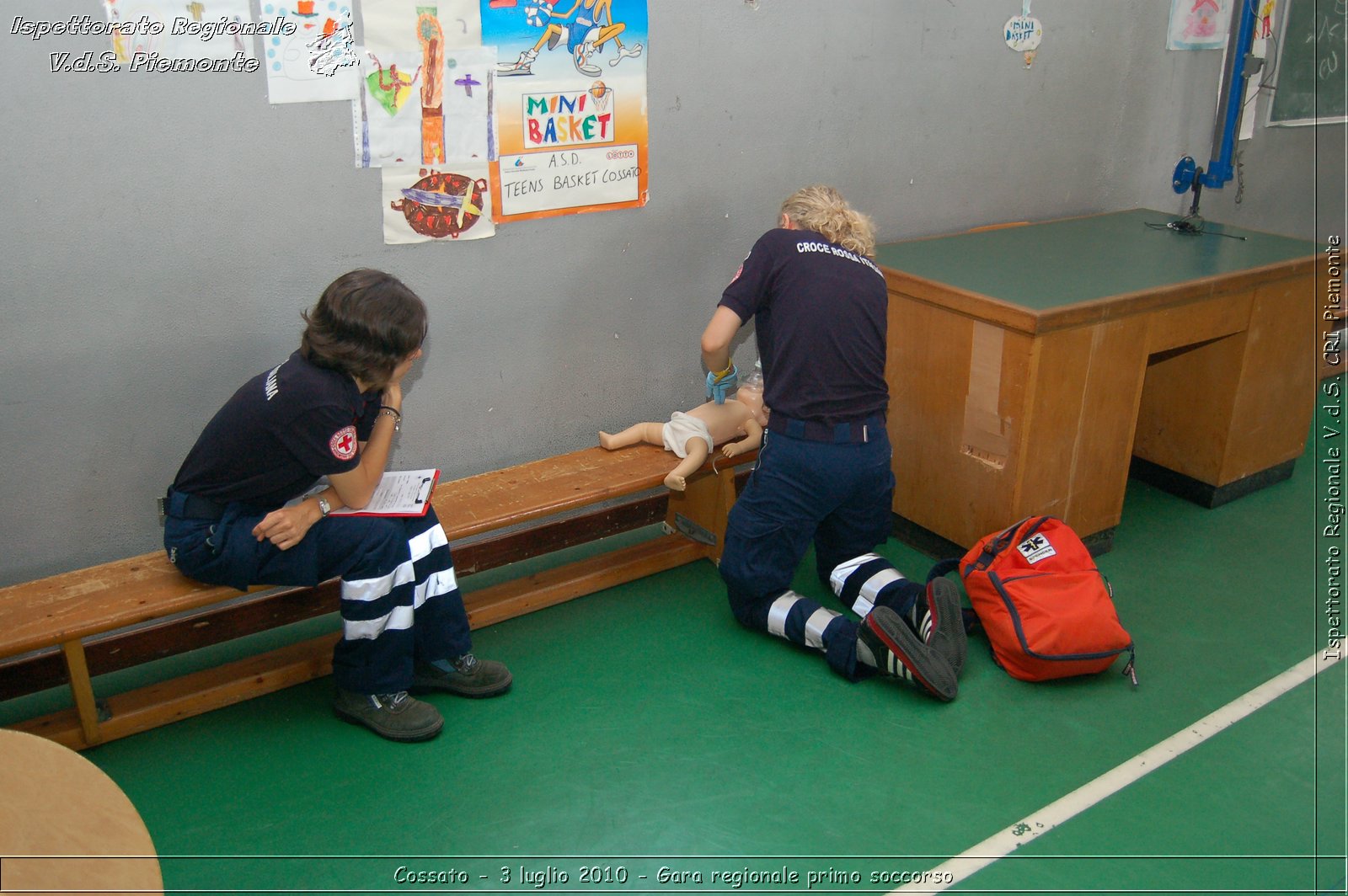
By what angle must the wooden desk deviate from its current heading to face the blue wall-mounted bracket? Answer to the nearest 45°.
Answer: approximately 135° to its left

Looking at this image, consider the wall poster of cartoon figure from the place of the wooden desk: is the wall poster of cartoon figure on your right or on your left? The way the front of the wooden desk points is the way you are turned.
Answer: on your right

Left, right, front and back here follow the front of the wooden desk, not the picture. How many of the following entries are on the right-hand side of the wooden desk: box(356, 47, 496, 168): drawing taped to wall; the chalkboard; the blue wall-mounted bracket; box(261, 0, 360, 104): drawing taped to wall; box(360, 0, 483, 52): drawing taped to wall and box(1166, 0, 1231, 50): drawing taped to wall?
3

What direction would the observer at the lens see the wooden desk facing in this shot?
facing the viewer and to the right of the viewer

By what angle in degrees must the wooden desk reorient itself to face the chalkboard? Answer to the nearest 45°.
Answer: approximately 135° to its left

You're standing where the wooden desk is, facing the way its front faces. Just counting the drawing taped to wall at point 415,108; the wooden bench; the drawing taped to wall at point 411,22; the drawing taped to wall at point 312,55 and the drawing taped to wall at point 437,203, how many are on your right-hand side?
5

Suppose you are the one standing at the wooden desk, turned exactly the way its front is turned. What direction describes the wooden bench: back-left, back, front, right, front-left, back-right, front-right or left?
right

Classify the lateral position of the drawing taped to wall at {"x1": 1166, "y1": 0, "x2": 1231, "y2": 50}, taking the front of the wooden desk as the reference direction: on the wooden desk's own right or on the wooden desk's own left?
on the wooden desk's own left

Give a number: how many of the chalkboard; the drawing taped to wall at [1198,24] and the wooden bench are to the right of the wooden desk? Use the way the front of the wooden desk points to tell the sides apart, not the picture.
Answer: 1

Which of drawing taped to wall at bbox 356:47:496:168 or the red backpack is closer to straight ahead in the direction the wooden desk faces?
the red backpack

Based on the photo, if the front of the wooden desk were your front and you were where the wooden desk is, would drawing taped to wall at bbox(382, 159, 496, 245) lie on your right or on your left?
on your right

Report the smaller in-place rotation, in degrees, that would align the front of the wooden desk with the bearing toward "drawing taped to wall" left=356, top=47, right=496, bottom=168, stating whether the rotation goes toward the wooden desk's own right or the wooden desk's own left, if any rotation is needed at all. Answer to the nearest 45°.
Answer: approximately 90° to the wooden desk's own right

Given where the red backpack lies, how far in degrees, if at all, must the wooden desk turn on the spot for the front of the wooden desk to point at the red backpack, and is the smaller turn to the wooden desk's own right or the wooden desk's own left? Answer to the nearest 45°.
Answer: approximately 45° to the wooden desk's own right

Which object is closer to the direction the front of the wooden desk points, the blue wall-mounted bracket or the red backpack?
the red backpack
